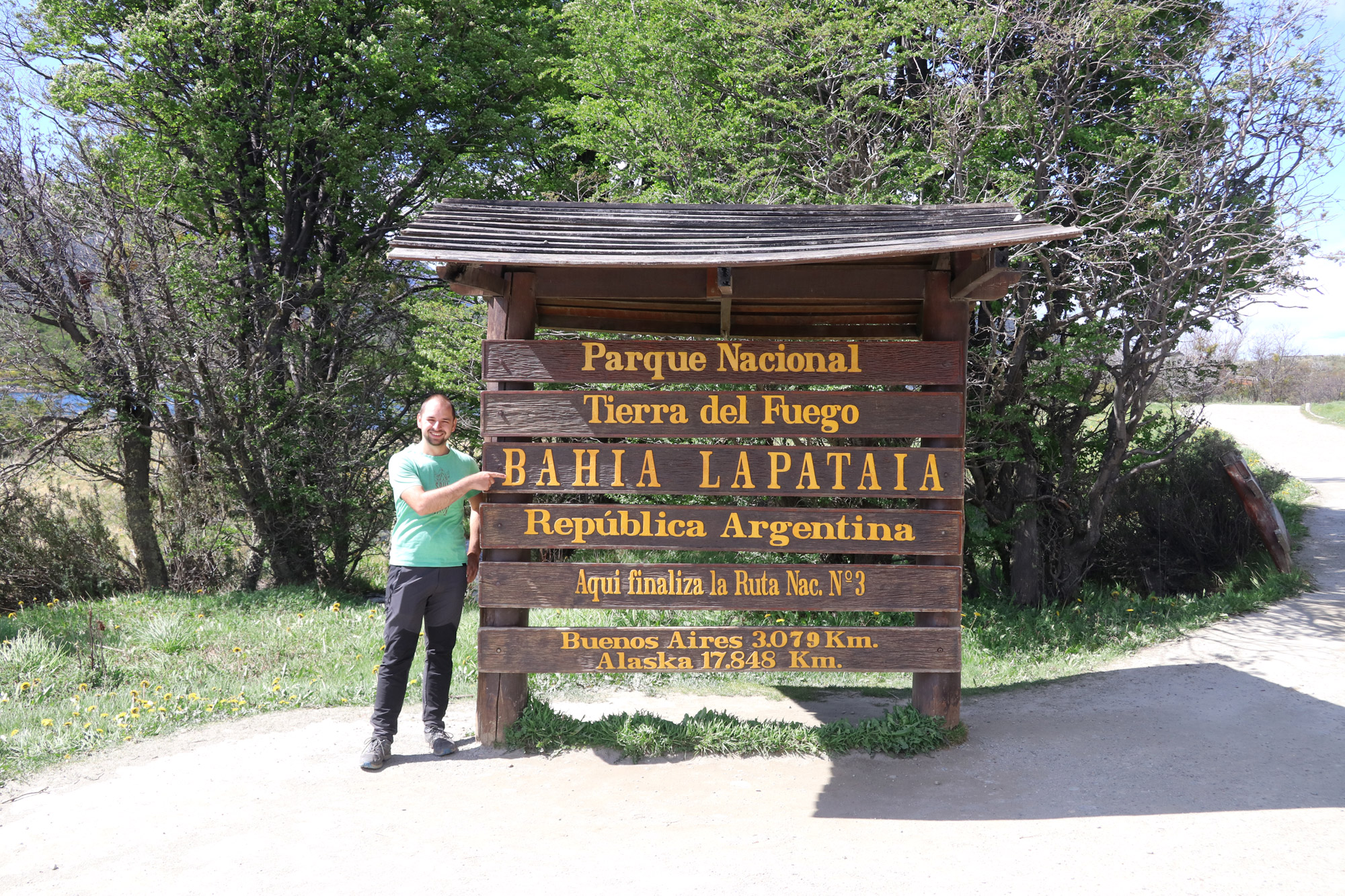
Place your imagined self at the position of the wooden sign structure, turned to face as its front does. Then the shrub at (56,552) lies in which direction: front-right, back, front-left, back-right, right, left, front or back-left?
back-right

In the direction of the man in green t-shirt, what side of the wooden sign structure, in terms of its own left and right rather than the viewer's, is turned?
right

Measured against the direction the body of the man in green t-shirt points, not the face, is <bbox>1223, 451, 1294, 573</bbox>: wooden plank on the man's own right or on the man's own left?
on the man's own left

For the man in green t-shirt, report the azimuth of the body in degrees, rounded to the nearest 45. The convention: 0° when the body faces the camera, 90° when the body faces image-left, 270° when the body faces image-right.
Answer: approximately 0°

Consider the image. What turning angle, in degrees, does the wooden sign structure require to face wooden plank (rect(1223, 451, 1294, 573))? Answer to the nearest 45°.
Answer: approximately 135° to its left

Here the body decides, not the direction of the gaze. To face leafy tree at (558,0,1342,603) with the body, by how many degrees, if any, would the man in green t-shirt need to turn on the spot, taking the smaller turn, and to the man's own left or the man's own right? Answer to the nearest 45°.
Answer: approximately 135° to the man's own left

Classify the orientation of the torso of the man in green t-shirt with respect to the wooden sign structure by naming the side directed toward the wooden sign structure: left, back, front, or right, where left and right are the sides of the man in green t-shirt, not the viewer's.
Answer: left

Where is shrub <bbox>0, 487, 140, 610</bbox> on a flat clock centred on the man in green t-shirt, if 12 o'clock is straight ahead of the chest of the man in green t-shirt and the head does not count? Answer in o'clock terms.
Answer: The shrub is roughly at 5 o'clock from the man in green t-shirt.

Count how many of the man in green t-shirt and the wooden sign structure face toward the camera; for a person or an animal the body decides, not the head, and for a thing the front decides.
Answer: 2
